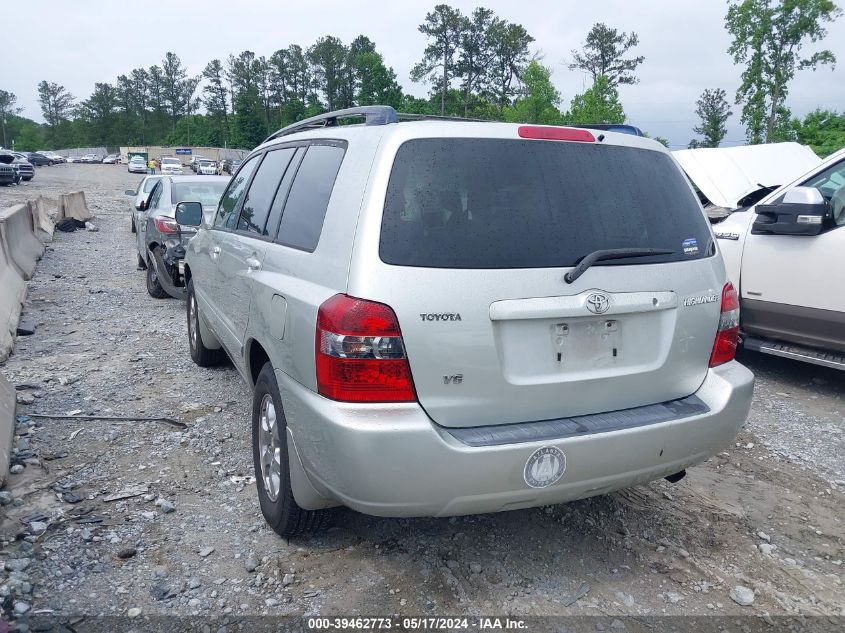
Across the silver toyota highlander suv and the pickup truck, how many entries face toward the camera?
0

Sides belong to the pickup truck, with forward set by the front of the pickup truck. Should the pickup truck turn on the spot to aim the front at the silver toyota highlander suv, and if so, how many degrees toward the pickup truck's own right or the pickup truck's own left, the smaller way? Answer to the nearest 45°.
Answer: approximately 90° to the pickup truck's own left

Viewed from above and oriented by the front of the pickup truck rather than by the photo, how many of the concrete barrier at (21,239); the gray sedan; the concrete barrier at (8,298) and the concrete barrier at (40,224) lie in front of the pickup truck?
4

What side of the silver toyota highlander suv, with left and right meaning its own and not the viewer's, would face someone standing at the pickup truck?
right

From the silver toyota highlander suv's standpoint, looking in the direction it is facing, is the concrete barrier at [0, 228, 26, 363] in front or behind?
in front

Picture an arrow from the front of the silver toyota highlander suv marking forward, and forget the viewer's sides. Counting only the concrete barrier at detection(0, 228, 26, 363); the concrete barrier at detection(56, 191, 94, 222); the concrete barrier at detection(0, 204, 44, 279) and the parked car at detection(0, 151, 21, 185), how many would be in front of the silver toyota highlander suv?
4

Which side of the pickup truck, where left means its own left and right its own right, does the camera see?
left

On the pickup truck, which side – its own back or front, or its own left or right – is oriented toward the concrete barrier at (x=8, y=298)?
front

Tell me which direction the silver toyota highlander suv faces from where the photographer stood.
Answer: facing away from the viewer and to the left of the viewer

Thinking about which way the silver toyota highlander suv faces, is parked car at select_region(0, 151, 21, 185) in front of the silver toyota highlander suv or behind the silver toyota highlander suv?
in front
